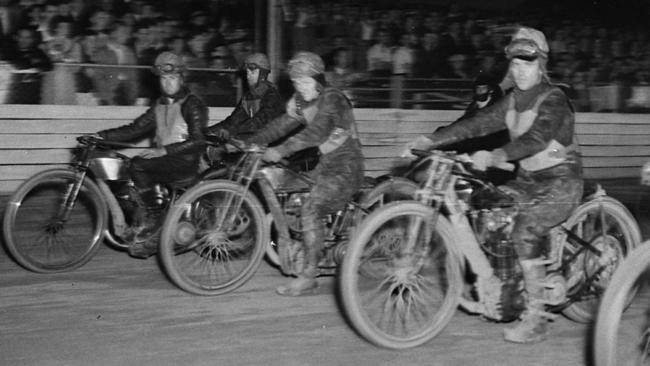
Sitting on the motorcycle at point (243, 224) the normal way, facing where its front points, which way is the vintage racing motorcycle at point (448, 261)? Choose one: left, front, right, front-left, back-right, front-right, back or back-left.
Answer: left

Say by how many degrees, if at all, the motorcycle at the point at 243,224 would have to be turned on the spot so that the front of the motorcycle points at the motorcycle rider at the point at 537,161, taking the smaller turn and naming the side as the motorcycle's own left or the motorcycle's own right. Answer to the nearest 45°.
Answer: approximately 90° to the motorcycle's own left

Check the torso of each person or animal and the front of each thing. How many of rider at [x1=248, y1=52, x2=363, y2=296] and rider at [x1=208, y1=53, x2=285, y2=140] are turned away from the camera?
0

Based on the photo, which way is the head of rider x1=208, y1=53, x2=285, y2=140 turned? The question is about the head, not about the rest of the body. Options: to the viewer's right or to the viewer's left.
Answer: to the viewer's left

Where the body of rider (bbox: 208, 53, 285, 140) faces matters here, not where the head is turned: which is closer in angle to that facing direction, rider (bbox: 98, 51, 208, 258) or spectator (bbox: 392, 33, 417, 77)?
the rider

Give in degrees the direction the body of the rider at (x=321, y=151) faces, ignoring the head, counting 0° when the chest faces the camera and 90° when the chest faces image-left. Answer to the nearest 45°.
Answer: approximately 45°

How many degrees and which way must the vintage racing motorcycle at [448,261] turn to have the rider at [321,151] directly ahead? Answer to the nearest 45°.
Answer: approximately 90° to its right

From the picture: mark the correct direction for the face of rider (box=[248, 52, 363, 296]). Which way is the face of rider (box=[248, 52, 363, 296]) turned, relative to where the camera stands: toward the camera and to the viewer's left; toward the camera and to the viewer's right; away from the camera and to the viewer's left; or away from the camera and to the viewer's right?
toward the camera and to the viewer's left

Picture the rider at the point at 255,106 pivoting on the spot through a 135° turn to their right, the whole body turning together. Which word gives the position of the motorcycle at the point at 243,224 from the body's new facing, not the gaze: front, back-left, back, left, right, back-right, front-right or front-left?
back

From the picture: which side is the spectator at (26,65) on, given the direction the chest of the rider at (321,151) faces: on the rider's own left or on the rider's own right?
on the rider's own right

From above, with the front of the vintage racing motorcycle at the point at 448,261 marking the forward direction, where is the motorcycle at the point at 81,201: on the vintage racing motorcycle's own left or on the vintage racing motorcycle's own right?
on the vintage racing motorcycle's own right

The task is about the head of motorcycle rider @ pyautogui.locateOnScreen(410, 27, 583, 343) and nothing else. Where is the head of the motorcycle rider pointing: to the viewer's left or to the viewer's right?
to the viewer's left

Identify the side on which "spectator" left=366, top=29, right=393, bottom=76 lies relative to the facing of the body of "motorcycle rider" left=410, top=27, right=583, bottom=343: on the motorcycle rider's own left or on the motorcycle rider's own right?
on the motorcycle rider's own right
